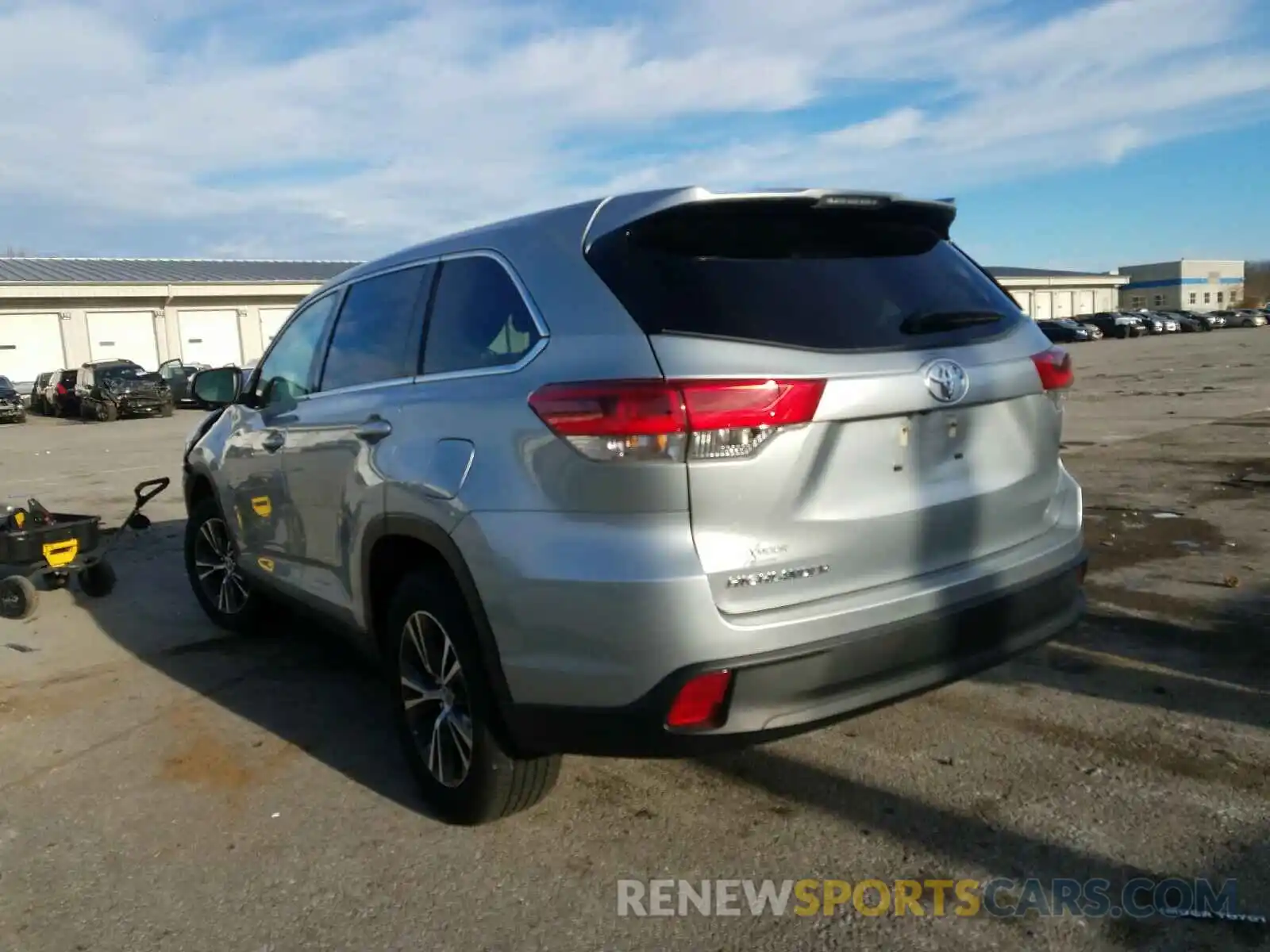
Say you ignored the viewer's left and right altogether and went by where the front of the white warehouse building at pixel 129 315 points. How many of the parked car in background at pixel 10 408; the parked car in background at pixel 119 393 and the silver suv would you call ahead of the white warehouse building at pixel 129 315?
3

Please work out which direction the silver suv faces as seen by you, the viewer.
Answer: facing away from the viewer and to the left of the viewer

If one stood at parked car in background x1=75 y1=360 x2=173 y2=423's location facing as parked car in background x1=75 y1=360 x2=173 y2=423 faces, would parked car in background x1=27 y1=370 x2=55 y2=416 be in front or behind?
behind

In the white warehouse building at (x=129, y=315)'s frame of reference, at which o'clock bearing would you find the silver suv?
The silver suv is roughly at 12 o'clock from the white warehouse building.

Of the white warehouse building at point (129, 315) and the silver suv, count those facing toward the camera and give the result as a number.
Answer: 1

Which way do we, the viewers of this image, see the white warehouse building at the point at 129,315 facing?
facing the viewer

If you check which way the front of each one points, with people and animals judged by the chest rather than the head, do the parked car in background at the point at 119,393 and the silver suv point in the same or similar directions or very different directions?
very different directions

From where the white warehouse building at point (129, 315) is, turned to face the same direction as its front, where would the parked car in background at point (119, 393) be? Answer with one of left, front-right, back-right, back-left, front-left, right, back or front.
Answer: front

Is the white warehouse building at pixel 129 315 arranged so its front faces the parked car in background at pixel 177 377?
yes

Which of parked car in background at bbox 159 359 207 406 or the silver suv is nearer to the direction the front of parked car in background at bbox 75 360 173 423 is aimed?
the silver suv

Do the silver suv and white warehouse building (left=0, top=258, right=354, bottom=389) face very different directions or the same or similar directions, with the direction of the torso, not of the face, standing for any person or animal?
very different directions
